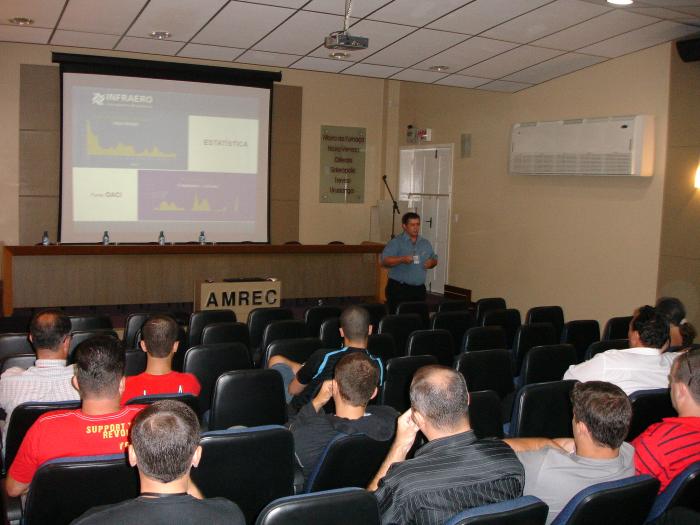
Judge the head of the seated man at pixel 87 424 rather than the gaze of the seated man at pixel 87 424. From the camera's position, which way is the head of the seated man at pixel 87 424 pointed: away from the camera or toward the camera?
away from the camera

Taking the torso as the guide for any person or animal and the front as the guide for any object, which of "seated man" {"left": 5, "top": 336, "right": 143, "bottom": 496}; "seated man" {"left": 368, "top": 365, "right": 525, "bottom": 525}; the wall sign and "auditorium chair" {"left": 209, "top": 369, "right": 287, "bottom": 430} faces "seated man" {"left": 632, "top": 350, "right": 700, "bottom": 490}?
the wall sign

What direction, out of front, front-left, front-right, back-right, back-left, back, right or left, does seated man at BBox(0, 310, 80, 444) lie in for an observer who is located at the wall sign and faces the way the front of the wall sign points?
front

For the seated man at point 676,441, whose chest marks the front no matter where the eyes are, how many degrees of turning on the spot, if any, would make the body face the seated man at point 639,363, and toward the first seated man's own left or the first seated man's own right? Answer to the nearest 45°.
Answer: approximately 45° to the first seated man's own right

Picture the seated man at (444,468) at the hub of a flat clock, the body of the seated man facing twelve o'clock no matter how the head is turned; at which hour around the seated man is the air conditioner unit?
The air conditioner unit is roughly at 2 o'clock from the seated man.

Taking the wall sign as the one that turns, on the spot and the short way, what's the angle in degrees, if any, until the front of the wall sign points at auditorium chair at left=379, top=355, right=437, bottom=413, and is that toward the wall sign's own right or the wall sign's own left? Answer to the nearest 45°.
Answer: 0° — it already faces it

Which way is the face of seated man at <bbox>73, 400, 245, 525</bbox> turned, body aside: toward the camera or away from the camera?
away from the camera

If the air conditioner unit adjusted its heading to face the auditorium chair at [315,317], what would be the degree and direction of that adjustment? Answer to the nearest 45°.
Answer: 0° — it already faces it

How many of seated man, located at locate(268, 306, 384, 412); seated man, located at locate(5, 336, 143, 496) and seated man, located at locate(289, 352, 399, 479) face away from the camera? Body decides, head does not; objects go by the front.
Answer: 3

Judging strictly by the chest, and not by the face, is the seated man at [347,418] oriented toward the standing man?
yes

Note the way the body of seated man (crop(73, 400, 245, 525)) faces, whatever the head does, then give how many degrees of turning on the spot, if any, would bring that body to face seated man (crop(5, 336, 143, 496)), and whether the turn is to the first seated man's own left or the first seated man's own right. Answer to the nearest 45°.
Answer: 0° — they already face them

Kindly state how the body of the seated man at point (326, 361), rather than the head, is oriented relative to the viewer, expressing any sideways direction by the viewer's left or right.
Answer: facing away from the viewer

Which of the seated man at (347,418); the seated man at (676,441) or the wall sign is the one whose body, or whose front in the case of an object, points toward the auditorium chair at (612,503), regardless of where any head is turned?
the wall sign

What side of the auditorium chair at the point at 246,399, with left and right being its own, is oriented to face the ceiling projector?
front

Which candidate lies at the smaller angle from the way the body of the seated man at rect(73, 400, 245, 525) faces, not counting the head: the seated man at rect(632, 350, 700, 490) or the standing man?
the standing man

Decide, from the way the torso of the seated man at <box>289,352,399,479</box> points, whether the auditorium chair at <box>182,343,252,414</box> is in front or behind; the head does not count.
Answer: in front

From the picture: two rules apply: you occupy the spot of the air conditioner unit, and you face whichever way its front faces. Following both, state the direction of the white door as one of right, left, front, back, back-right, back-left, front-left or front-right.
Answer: right

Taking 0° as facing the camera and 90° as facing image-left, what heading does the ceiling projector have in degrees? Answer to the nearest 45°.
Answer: approximately 135°

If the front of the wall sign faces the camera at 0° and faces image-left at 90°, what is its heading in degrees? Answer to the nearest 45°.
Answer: approximately 0°
